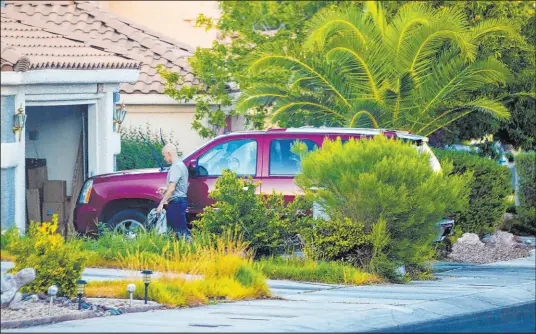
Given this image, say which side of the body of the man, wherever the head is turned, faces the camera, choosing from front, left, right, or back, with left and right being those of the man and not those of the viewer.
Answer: left

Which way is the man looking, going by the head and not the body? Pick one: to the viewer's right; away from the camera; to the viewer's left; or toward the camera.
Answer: to the viewer's left

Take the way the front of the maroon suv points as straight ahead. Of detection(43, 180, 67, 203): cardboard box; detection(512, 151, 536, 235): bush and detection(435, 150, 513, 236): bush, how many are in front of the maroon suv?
1

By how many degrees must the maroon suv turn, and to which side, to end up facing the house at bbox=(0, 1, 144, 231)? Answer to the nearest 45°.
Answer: approximately 45° to its left

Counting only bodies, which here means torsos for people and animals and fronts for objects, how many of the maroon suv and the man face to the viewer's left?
2

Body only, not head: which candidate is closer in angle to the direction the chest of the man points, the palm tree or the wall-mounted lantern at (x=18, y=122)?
the wall-mounted lantern

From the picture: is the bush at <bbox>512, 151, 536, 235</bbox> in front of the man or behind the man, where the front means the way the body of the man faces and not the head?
behind

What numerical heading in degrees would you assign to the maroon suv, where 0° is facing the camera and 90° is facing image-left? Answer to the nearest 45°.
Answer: approximately 90°

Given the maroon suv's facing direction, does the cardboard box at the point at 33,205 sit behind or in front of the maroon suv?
in front
